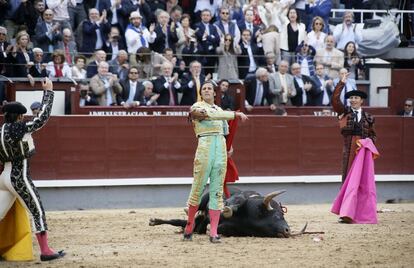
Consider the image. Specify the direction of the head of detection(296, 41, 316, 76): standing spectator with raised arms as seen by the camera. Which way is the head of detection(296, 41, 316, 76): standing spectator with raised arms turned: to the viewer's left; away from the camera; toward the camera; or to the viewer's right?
toward the camera

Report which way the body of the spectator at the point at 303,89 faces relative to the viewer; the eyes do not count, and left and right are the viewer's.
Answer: facing the viewer and to the left of the viewer

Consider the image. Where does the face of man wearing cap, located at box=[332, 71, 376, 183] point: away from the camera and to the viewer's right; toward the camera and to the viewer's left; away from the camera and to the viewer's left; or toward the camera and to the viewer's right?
toward the camera and to the viewer's left

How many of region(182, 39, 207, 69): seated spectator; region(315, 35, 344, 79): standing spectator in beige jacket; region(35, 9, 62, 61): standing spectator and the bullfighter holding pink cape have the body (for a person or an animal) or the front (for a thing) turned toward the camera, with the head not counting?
4

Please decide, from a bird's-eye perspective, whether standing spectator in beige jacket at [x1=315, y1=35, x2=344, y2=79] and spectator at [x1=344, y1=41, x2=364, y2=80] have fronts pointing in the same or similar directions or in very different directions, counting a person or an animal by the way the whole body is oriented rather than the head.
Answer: same or similar directions

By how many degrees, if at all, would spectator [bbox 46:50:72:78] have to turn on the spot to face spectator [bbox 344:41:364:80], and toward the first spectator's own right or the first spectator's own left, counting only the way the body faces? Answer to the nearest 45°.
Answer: approximately 90° to the first spectator's own left

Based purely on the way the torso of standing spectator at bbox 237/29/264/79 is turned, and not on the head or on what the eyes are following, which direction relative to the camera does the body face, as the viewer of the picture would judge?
toward the camera

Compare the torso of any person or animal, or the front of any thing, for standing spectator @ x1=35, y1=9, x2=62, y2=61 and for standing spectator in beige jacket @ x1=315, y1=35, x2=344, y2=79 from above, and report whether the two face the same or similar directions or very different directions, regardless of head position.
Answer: same or similar directions

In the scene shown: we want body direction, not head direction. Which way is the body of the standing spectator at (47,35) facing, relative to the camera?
toward the camera

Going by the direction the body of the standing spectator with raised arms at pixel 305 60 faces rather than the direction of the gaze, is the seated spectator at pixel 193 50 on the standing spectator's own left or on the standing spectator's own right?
on the standing spectator's own right

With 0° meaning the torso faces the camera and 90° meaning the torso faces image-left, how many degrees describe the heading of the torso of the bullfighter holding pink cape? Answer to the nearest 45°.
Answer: approximately 0°

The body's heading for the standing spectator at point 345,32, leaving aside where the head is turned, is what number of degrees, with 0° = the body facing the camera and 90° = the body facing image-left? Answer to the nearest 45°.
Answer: approximately 0°

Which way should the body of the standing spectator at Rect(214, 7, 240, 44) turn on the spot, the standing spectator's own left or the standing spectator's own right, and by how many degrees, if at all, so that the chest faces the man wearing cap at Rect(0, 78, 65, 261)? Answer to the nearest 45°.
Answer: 0° — they already face them

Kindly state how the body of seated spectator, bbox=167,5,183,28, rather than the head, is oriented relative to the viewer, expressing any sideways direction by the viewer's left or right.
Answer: facing the viewer

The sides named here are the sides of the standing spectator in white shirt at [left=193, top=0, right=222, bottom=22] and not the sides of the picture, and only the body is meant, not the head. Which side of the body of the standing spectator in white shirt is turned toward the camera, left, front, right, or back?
front

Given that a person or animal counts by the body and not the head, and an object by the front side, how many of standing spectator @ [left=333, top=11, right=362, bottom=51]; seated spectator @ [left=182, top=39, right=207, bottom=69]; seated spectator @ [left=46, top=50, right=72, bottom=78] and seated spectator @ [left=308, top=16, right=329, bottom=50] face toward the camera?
4
